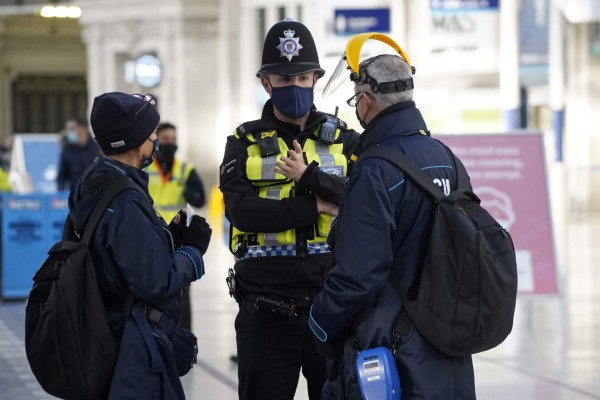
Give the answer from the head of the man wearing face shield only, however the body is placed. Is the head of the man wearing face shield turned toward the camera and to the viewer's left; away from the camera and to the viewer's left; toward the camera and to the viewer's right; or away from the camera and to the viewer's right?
away from the camera and to the viewer's left

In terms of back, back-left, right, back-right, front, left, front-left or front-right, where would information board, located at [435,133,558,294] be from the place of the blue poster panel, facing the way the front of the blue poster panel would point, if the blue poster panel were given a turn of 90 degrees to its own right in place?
back-left

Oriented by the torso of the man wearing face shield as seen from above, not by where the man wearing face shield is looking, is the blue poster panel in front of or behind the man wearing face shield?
in front

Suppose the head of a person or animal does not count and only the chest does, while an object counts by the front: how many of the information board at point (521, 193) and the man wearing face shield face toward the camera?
1

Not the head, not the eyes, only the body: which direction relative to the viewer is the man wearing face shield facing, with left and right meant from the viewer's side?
facing away from the viewer and to the left of the viewer

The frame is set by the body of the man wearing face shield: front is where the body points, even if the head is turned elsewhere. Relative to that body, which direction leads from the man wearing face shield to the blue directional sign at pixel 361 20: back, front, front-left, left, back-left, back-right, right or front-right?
front-right

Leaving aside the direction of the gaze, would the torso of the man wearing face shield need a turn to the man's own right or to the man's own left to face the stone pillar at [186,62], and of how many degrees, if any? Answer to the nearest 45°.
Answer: approximately 45° to the man's own right

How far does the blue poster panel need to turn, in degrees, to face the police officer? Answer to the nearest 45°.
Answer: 0° — it already faces them

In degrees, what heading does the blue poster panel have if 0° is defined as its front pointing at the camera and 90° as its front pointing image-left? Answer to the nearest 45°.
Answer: approximately 0°
